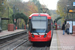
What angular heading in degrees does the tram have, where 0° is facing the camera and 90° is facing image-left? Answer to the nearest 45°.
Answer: approximately 0°
